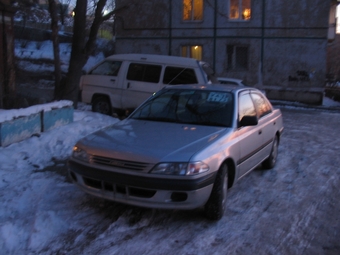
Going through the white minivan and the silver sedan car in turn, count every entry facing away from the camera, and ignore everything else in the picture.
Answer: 0

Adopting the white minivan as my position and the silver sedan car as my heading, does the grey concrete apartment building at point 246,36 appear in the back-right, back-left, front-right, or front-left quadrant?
back-left

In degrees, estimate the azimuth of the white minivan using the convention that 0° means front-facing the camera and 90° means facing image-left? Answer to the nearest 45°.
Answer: approximately 90°

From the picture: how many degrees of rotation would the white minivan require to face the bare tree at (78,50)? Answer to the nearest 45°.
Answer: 0° — it already faces it

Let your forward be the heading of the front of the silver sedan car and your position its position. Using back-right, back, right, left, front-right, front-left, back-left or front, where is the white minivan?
back-right

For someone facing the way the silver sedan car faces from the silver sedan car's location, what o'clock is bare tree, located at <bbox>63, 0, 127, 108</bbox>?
The bare tree is roughly at 4 o'clock from the silver sedan car.

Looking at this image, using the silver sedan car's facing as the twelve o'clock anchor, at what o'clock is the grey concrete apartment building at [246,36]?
The grey concrete apartment building is roughly at 5 o'clock from the silver sedan car.
